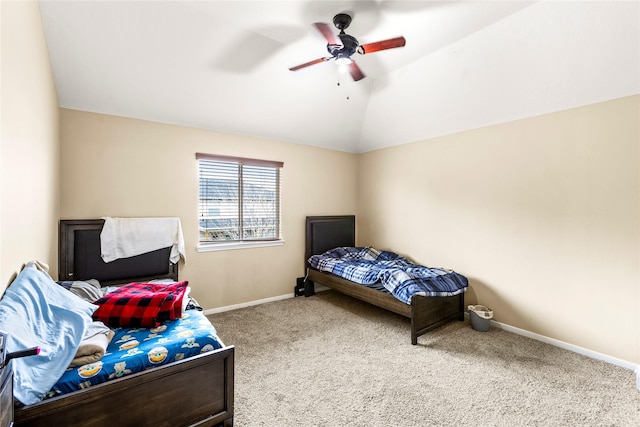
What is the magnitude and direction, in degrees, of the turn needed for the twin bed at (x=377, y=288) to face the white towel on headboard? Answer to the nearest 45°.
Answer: approximately 135° to its right

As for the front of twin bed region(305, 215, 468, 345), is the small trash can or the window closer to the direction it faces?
the small trash can

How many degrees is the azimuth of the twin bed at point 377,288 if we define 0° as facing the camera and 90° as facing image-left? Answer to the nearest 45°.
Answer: approximately 315°

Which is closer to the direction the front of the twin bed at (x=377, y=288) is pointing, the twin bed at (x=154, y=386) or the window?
the twin bed

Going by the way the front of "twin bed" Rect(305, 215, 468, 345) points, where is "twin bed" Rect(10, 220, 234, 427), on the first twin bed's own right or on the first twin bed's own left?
on the first twin bed's own right

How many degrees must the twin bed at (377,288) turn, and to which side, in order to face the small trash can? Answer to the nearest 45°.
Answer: approximately 45° to its left

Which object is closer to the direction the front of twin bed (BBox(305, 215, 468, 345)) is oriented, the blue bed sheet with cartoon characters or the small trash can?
the small trash can

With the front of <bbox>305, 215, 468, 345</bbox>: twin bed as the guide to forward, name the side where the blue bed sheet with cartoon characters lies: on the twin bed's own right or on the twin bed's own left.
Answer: on the twin bed's own right

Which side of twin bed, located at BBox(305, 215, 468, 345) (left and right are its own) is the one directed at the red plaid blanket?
right

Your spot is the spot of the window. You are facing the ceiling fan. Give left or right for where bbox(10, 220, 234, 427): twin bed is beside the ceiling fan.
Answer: right
